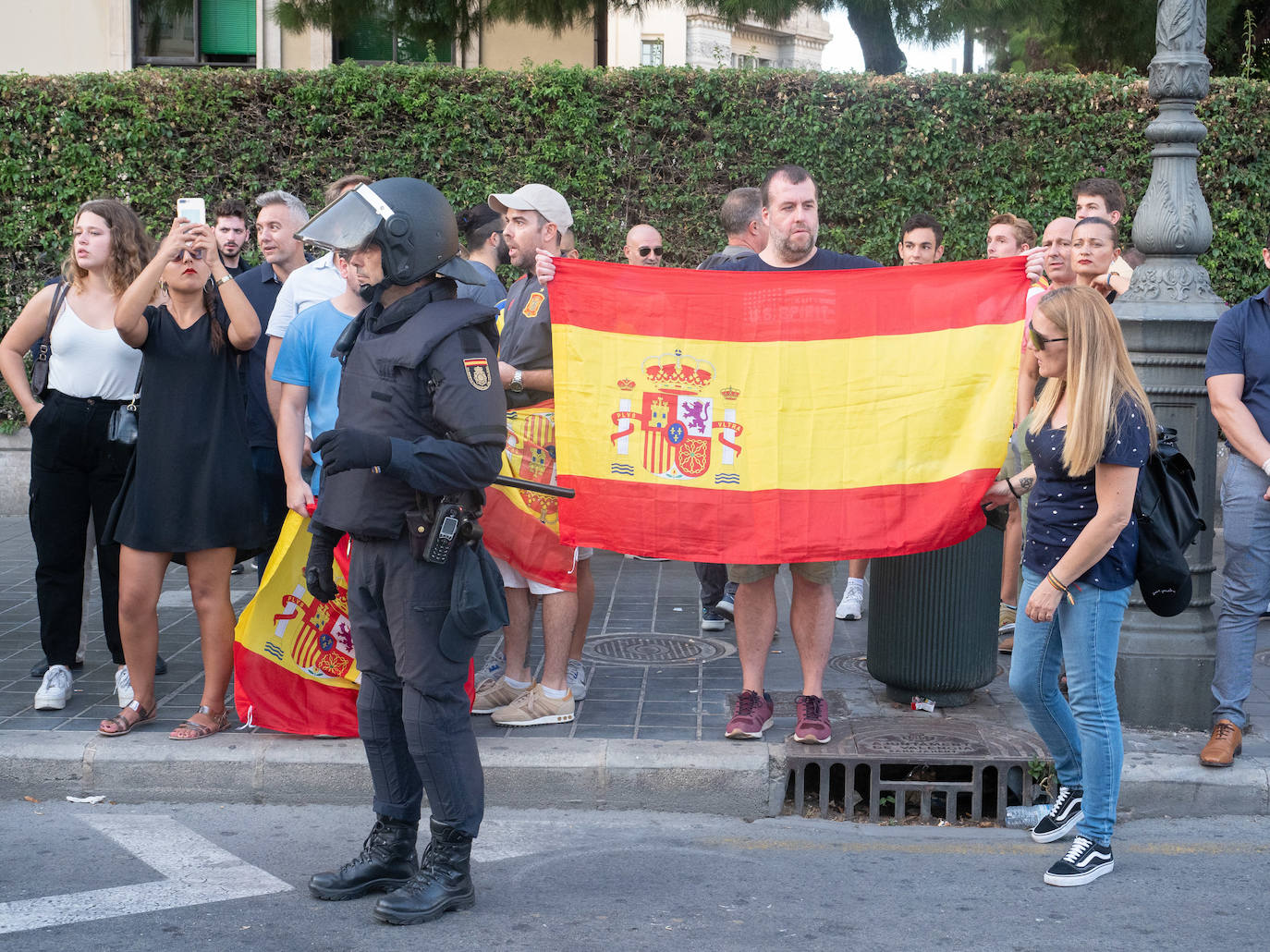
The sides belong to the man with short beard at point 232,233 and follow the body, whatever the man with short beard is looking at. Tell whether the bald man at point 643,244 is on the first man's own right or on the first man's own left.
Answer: on the first man's own left

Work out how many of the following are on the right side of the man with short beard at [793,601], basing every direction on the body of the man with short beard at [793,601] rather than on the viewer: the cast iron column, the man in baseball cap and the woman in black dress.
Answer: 2

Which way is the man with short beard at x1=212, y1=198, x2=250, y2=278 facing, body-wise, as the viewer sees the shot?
toward the camera

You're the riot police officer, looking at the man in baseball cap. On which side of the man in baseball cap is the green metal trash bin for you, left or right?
right

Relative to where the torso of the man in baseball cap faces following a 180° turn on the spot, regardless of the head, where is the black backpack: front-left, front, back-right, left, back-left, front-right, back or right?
front-right

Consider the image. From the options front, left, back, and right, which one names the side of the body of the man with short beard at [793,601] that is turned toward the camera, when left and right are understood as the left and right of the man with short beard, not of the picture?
front

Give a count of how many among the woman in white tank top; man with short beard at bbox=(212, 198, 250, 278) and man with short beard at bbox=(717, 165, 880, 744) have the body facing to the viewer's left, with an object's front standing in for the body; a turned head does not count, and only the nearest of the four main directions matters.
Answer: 0

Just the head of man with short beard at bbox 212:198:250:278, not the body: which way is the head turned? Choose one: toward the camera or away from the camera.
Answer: toward the camera

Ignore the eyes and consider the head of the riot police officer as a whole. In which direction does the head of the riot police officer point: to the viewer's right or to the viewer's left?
to the viewer's left
